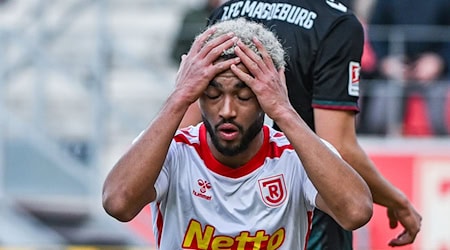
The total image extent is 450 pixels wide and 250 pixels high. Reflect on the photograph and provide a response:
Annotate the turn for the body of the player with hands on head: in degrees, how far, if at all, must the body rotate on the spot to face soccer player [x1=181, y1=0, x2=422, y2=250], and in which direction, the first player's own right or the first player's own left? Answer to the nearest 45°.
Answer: approximately 135° to the first player's own left

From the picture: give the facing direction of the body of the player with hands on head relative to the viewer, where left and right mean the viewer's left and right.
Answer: facing the viewer

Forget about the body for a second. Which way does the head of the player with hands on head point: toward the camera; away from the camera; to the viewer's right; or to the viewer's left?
toward the camera
